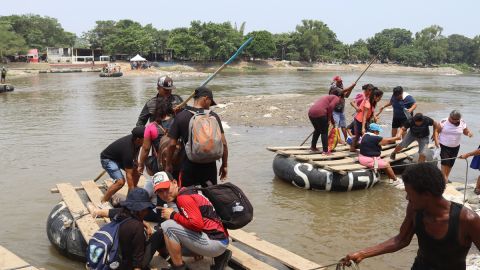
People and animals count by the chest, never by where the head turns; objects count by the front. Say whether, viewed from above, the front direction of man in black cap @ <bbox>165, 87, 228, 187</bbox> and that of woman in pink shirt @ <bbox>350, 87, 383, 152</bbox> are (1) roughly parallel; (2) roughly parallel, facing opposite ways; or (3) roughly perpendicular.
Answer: roughly perpendicular

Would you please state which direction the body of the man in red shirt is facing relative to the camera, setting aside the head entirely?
to the viewer's left

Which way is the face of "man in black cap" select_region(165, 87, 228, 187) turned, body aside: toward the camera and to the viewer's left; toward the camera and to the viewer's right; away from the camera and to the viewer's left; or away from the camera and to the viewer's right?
away from the camera and to the viewer's right

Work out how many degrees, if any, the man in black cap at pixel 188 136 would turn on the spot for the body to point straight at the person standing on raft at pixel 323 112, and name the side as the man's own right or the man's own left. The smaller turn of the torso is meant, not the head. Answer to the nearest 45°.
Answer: approximately 45° to the man's own right

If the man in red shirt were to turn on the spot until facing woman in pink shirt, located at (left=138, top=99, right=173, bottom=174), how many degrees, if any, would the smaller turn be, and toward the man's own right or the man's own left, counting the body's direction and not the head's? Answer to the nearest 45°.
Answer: approximately 90° to the man's own right

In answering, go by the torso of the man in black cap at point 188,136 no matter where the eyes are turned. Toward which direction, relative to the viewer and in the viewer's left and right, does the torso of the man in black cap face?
facing away from the viewer

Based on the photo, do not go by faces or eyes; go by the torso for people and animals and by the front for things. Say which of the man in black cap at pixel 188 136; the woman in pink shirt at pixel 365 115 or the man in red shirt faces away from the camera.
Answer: the man in black cap

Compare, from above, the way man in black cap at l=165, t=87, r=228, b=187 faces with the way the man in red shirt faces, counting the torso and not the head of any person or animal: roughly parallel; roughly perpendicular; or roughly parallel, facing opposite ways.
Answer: roughly perpendicular
